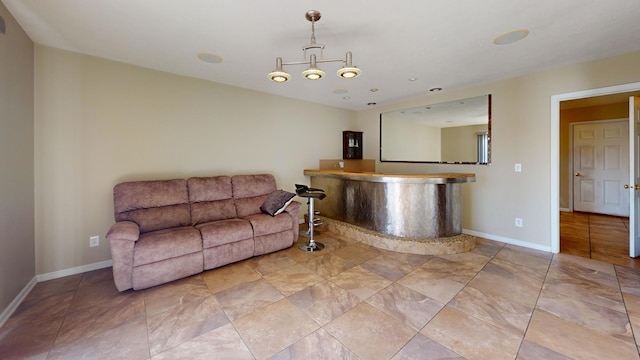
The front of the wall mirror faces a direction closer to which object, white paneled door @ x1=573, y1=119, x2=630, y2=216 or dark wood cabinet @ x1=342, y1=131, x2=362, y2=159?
the dark wood cabinet

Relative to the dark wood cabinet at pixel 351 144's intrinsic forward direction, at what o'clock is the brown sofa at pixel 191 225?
The brown sofa is roughly at 1 o'clock from the dark wood cabinet.

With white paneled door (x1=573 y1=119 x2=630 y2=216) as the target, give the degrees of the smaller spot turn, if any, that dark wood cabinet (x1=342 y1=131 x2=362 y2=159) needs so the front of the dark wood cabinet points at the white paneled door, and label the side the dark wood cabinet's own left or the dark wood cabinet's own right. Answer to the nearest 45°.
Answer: approximately 90° to the dark wood cabinet's own left

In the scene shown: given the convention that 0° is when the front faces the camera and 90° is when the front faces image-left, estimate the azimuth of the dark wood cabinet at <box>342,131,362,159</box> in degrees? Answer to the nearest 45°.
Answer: approximately 0°

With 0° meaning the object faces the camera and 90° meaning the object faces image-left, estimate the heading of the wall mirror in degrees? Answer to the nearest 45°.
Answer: approximately 45°

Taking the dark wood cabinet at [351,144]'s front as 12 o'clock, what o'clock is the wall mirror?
The wall mirror is roughly at 10 o'clock from the dark wood cabinet.

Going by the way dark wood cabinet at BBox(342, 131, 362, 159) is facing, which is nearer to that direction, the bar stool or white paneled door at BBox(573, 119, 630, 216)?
the bar stool
